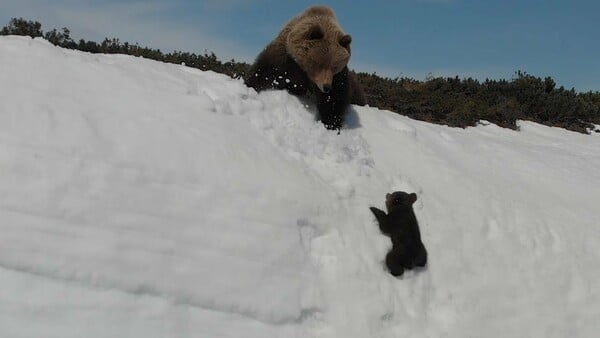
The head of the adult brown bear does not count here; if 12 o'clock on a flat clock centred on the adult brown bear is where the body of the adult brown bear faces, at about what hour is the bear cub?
The bear cub is roughly at 11 o'clock from the adult brown bear.

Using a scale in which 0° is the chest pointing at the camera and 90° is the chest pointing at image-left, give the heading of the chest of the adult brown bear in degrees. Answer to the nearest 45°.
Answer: approximately 0°
